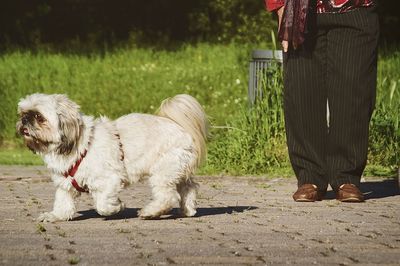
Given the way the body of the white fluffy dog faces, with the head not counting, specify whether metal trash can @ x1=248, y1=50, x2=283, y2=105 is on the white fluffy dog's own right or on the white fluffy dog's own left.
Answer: on the white fluffy dog's own right

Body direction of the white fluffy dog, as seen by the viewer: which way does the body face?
to the viewer's left
